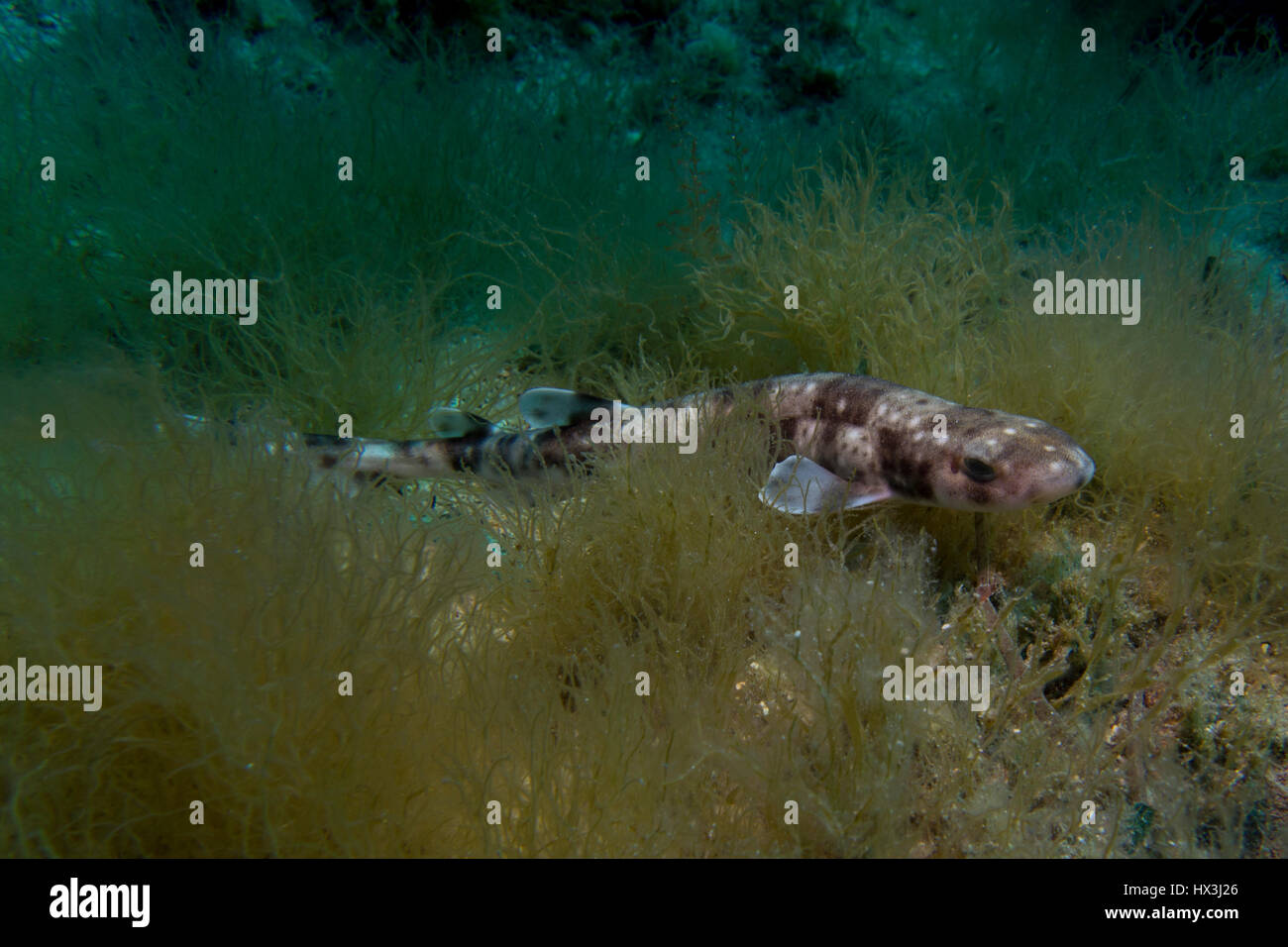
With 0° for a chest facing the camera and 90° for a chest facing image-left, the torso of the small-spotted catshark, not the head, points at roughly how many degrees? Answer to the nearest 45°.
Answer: approximately 270°
